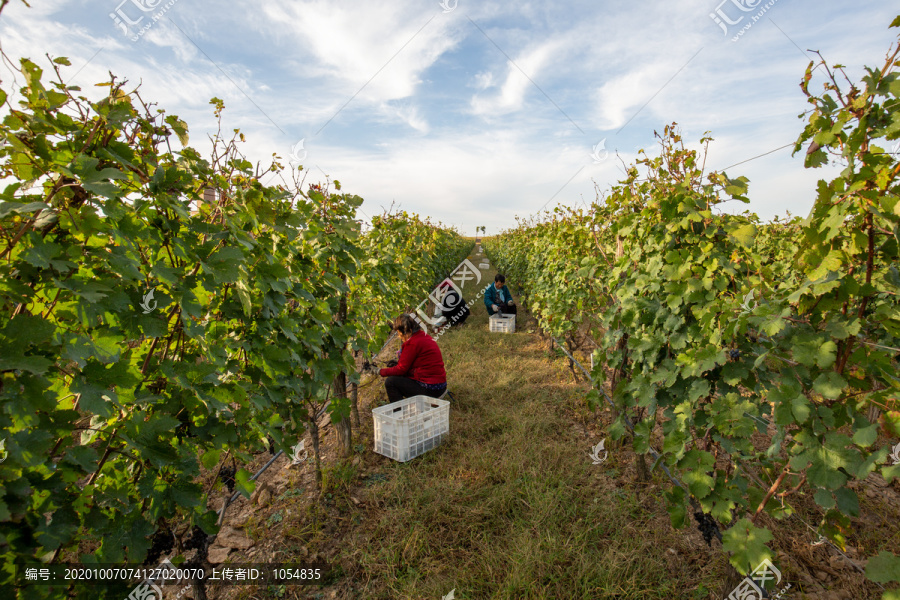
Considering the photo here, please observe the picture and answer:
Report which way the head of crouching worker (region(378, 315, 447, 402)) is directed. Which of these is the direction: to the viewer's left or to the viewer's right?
to the viewer's left

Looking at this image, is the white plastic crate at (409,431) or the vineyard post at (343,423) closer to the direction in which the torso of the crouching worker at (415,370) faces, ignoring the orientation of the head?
the vineyard post

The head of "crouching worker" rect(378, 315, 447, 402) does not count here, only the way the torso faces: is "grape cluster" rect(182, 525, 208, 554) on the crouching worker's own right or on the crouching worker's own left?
on the crouching worker's own left

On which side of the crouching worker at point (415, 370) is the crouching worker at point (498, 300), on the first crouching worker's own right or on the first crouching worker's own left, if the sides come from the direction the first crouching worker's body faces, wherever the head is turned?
on the first crouching worker's own right

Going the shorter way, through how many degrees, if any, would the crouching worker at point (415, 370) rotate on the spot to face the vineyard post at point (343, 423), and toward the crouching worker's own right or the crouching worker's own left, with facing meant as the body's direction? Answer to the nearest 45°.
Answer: approximately 45° to the crouching worker's own left

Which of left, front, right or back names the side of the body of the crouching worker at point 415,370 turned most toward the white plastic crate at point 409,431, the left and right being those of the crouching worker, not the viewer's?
left

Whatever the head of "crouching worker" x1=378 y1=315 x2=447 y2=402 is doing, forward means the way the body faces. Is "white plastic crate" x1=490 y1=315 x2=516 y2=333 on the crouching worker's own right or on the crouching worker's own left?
on the crouching worker's own right

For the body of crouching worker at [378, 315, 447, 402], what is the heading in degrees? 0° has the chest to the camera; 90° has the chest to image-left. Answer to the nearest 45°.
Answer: approximately 90°

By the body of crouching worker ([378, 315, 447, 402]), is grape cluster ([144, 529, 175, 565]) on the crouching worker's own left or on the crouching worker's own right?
on the crouching worker's own left
